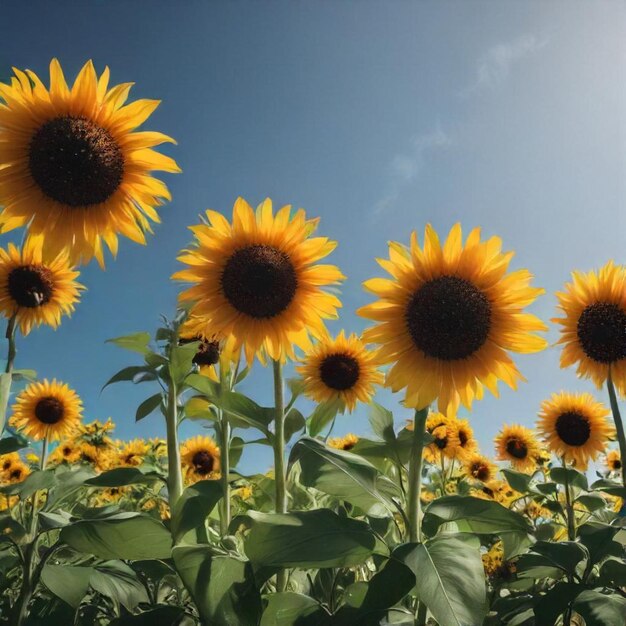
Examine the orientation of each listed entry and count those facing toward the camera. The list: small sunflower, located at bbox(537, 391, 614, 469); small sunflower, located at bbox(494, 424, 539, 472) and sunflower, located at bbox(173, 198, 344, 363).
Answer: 3

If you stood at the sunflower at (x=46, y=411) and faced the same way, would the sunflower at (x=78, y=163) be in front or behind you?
in front

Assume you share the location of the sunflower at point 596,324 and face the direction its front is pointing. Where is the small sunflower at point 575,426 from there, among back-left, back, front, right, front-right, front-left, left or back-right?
back

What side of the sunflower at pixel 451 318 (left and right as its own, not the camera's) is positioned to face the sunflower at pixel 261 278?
right

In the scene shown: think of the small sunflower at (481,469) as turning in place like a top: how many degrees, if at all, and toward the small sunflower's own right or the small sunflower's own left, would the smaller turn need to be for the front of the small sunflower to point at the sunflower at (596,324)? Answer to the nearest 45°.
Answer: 0° — it already faces it

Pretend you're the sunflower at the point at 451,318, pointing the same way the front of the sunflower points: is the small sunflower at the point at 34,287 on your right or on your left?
on your right

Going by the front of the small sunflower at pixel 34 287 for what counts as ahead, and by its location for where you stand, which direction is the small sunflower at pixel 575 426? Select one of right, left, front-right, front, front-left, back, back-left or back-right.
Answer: left

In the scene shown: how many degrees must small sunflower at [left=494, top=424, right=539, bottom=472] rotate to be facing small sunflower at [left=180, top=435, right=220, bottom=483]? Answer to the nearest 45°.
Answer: approximately 45° to its right

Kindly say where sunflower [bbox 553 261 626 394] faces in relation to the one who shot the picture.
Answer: facing the viewer

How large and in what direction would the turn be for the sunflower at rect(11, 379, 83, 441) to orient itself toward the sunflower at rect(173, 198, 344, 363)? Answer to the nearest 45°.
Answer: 0° — it already faces it

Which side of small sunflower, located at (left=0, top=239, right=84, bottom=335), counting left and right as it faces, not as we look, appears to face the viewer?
front

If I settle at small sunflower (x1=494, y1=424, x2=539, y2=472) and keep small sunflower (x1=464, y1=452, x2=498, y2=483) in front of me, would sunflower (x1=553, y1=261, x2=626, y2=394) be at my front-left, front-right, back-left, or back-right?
back-left

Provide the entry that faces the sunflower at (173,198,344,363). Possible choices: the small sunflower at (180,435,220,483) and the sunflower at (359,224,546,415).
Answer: the small sunflower

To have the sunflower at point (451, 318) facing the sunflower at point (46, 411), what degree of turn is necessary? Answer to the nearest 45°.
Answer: approximately 135° to its right

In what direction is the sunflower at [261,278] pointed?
toward the camera
